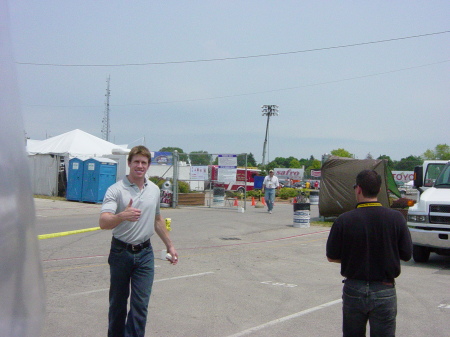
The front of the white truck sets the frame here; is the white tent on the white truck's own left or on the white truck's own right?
on the white truck's own right

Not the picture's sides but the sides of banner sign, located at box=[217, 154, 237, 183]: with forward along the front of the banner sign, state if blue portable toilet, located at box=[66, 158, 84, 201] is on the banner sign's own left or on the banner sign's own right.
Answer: on the banner sign's own right

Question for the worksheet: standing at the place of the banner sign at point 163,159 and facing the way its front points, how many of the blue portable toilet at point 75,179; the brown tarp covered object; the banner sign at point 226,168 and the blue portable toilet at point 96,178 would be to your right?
2

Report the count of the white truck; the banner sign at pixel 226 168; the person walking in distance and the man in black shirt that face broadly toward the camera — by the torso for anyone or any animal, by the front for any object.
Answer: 3

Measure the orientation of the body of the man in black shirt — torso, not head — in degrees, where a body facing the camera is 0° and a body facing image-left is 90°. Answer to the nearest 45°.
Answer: approximately 180°

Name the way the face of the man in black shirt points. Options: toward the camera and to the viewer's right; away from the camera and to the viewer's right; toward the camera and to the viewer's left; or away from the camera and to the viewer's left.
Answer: away from the camera and to the viewer's left

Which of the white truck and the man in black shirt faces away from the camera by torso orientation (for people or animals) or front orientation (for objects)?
the man in black shirt

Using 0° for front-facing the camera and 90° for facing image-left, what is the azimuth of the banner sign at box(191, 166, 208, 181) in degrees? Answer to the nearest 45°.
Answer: approximately 0°
